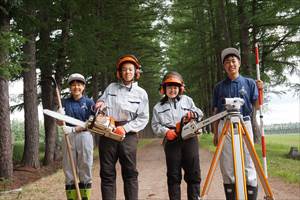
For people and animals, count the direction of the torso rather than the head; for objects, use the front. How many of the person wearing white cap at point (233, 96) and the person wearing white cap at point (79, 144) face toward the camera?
2

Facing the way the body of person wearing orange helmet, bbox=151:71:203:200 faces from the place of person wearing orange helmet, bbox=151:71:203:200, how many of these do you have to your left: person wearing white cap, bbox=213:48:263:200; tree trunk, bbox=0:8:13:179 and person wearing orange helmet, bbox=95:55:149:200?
1

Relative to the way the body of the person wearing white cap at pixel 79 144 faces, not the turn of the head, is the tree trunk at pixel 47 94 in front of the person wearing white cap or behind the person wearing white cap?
behind

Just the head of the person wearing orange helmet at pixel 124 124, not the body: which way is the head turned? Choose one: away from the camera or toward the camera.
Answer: toward the camera

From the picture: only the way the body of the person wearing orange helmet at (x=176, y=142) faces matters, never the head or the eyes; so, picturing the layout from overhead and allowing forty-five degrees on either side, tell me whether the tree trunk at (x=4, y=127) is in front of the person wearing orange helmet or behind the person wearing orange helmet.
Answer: behind

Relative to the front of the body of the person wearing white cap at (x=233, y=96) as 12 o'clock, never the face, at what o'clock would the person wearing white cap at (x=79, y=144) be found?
the person wearing white cap at (x=79, y=144) is roughly at 3 o'clock from the person wearing white cap at (x=233, y=96).

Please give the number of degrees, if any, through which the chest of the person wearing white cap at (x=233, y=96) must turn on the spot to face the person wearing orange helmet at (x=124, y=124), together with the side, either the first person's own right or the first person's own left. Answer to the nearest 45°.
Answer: approximately 90° to the first person's own right

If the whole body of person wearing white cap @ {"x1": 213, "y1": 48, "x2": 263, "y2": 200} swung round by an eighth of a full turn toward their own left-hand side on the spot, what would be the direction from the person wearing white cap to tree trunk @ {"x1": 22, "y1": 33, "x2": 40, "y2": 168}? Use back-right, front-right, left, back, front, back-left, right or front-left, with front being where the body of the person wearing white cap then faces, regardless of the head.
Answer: back

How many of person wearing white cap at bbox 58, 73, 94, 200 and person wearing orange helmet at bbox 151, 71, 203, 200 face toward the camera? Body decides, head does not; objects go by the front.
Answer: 2

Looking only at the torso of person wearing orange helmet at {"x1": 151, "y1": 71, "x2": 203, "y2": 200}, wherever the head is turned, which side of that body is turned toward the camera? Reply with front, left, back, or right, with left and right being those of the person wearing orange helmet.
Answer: front

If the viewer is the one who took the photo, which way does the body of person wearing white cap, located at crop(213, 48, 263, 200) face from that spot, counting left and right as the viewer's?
facing the viewer

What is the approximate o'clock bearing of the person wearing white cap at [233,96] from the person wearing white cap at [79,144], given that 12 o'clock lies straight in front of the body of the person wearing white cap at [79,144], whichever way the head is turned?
the person wearing white cap at [233,96] is roughly at 10 o'clock from the person wearing white cap at [79,144].

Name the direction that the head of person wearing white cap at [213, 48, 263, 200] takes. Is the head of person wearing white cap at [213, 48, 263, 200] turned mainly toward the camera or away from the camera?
toward the camera

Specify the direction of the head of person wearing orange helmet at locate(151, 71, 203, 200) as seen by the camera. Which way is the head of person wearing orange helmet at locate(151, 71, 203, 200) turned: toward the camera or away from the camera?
toward the camera

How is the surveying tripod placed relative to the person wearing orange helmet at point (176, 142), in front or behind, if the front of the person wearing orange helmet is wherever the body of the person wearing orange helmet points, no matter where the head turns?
in front
